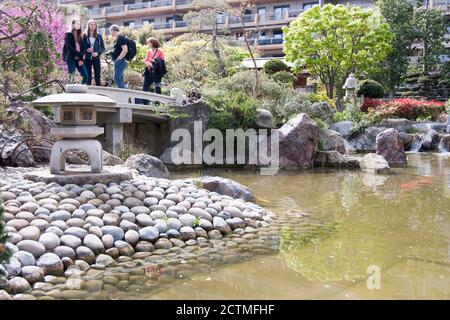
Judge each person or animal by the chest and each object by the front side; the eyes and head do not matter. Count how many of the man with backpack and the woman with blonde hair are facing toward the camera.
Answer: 1

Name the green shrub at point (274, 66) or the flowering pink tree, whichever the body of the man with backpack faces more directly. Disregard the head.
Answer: the flowering pink tree

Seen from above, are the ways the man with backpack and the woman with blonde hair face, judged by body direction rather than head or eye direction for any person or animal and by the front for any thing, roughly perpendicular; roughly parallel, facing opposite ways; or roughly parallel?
roughly perpendicular

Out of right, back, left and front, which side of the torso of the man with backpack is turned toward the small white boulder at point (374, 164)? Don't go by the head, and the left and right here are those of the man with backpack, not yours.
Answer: back

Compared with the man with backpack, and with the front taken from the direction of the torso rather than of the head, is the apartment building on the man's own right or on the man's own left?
on the man's own right

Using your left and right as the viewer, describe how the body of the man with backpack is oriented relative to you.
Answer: facing to the left of the viewer

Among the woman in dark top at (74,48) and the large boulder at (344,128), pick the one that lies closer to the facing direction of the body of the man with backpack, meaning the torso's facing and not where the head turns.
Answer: the woman in dark top

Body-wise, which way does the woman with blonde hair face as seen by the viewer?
toward the camera

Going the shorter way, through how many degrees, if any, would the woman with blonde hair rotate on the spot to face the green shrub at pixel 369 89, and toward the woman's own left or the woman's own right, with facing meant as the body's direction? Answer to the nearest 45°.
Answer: approximately 135° to the woman's own left

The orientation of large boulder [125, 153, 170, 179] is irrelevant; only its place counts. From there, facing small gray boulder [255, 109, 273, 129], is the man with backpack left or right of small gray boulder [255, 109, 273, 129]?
left

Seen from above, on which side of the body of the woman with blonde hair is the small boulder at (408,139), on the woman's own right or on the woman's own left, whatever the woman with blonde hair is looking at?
on the woman's own left
